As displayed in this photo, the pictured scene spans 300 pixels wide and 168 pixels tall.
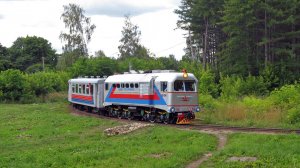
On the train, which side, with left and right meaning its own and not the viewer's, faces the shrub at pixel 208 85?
left

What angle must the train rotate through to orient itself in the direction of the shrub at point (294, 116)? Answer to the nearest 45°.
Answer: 0° — it already faces it

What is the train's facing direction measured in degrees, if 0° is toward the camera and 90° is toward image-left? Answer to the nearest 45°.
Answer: approximately 315°
